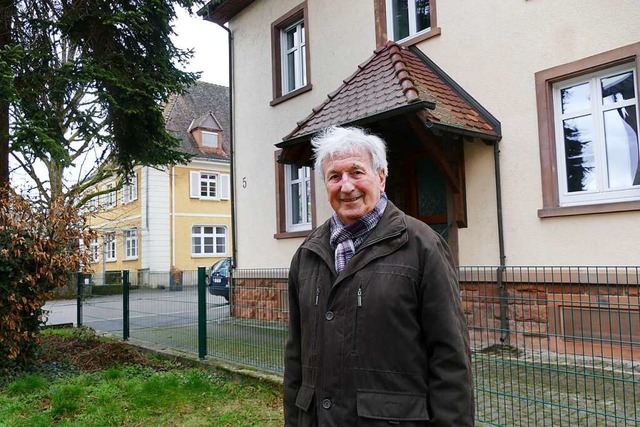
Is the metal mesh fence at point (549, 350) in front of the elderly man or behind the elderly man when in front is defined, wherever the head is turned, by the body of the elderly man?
behind

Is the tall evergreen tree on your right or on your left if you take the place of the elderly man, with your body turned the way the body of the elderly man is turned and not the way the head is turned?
on your right

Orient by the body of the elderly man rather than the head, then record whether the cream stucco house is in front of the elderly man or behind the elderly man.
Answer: behind

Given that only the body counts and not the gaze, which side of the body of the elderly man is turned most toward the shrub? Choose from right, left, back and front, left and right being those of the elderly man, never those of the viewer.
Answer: right

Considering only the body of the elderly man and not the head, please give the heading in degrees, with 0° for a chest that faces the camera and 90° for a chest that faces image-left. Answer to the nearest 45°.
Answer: approximately 45°

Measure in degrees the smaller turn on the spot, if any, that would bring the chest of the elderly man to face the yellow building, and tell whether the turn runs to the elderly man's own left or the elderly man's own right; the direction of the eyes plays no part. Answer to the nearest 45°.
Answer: approximately 135° to the elderly man's own right
